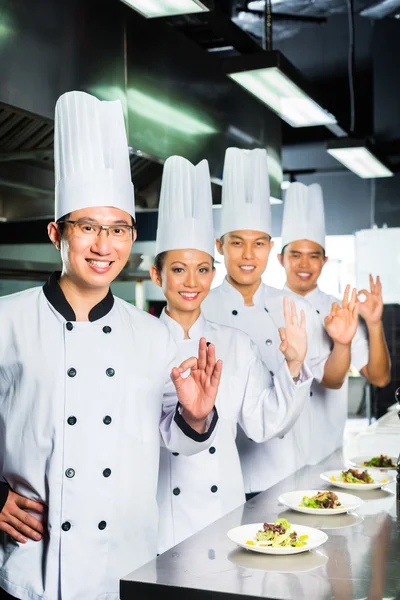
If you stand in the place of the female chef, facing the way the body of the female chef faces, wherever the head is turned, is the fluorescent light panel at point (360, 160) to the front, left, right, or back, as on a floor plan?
back

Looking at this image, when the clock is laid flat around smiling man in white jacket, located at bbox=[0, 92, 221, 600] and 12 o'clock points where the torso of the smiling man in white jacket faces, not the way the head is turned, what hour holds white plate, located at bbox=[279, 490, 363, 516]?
The white plate is roughly at 9 o'clock from the smiling man in white jacket.

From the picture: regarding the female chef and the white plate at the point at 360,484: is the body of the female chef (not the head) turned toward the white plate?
no

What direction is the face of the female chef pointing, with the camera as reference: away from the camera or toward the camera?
toward the camera

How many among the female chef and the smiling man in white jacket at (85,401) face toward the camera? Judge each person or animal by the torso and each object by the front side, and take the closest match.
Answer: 2

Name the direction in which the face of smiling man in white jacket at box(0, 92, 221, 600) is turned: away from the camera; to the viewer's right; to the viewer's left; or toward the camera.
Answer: toward the camera

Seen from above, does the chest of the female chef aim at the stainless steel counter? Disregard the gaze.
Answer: yes

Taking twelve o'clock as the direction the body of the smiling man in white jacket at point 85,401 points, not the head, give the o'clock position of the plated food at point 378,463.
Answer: The plated food is roughly at 8 o'clock from the smiling man in white jacket.

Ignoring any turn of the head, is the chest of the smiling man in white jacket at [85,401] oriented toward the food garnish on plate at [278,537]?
no

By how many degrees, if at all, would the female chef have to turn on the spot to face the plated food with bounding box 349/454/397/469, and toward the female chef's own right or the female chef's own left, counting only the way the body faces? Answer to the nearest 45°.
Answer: approximately 90° to the female chef's own left

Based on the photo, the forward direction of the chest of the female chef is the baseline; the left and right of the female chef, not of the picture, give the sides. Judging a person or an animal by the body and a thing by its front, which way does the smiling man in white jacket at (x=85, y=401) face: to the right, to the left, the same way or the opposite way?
the same way

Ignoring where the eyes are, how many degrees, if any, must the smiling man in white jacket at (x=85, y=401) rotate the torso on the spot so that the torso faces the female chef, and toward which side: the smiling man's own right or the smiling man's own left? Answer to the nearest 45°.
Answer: approximately 135° to the smiling man's own left

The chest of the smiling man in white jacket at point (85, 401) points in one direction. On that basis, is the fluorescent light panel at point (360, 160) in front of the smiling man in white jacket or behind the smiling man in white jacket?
behind

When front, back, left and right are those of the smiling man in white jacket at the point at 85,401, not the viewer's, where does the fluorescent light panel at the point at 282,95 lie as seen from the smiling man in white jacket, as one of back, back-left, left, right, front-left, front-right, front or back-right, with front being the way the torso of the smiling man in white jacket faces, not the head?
back-left

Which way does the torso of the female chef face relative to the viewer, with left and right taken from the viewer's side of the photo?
facing the viewer
